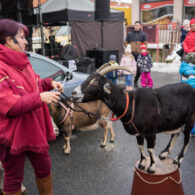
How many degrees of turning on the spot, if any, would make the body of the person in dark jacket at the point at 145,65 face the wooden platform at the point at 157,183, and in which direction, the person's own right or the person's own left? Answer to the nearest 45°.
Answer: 0° — they already face it

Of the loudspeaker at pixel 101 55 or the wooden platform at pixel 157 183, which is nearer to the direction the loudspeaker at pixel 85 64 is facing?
the wooden platform

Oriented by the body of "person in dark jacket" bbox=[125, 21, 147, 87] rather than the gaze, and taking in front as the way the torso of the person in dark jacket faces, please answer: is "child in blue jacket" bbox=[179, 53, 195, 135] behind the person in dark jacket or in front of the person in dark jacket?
in front

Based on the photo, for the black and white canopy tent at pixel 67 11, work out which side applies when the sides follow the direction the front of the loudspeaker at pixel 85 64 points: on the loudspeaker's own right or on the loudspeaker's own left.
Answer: on the loudspeaker's own right

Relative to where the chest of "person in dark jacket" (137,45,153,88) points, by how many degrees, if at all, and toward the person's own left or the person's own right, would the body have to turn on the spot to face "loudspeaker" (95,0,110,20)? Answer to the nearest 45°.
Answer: approximately 135° to the person's own right

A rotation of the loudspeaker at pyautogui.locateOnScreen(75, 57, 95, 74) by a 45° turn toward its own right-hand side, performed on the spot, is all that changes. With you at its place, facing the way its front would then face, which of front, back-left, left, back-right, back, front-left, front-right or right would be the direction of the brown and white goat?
left

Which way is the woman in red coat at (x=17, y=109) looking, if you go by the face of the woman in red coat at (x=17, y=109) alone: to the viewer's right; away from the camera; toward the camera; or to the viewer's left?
to the viewer's right

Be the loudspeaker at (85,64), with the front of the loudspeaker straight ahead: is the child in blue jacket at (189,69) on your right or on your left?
on your left

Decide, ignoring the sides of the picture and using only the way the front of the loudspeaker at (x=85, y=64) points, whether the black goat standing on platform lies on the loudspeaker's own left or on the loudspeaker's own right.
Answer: on the loudspeaker's own left

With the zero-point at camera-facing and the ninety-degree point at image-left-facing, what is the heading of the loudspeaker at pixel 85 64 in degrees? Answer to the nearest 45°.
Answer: approximately 45°

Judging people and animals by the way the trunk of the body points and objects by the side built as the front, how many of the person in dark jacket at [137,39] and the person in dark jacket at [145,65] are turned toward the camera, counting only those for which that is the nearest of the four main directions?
2

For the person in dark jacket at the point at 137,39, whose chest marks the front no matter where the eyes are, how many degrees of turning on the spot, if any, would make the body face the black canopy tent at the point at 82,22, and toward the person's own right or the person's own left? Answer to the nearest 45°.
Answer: approximately 135° to the person's own right
